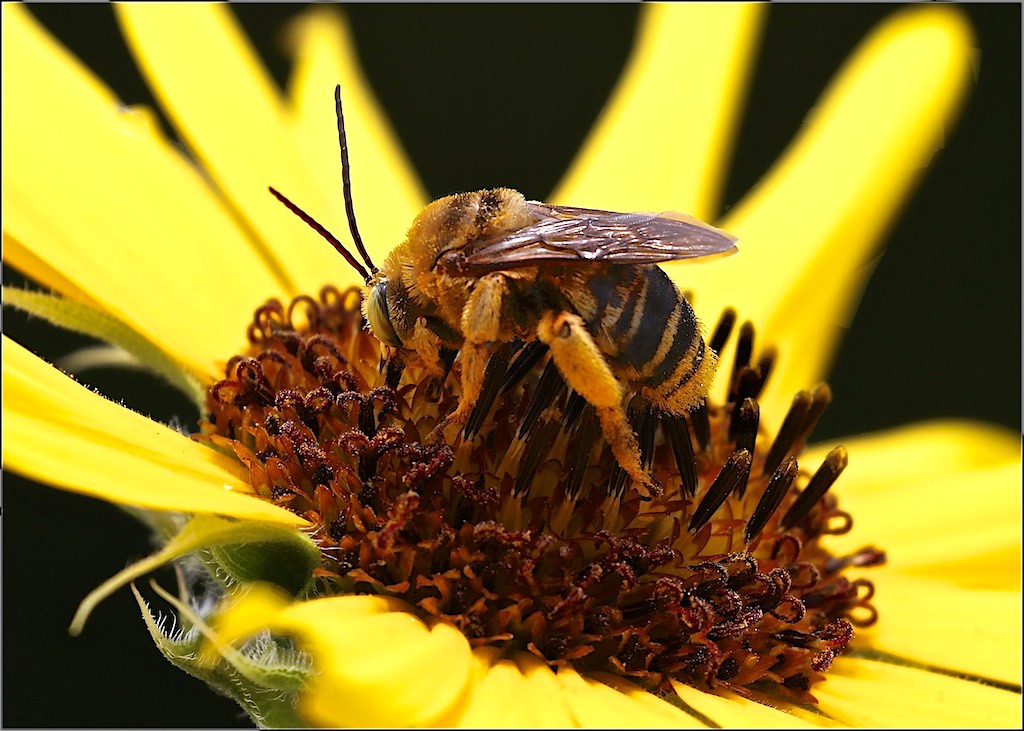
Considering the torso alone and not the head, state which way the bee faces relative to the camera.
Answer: to the viewer's left
